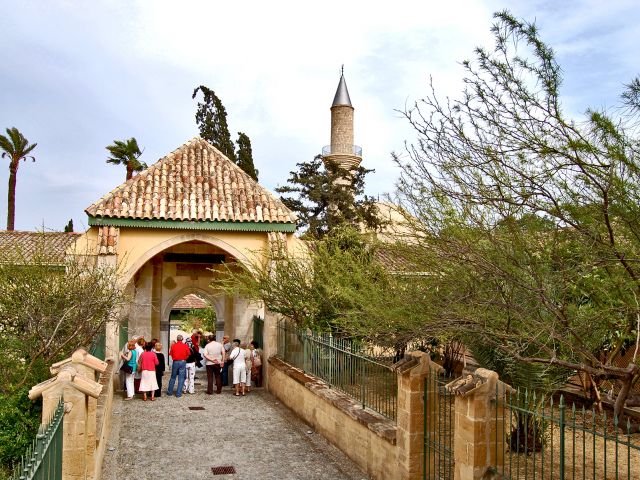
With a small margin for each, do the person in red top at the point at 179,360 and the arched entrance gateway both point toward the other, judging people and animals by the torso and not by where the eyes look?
yes

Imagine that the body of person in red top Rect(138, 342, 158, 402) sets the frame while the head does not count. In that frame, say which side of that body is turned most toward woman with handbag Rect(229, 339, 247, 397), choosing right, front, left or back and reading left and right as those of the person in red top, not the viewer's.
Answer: right

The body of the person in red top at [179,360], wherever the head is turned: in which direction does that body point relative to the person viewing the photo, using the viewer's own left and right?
facing away from the viewer

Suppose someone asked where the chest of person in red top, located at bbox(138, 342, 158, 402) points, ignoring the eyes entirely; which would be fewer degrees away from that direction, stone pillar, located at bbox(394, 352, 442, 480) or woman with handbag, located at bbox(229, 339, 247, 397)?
the woman with handbag

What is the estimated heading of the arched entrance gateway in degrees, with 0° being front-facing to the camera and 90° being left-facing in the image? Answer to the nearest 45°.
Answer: approximately 0°

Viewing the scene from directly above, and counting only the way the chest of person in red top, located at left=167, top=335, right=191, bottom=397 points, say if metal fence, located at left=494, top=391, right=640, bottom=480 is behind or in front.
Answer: behind

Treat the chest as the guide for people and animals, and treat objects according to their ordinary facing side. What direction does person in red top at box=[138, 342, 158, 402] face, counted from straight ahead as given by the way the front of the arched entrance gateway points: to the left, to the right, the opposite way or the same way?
the opposite way

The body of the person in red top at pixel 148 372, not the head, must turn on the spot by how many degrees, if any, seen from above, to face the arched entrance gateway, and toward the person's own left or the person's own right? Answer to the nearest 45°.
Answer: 0° — they already face it

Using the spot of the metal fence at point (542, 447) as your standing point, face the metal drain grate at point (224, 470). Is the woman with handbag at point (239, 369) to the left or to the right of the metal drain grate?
right

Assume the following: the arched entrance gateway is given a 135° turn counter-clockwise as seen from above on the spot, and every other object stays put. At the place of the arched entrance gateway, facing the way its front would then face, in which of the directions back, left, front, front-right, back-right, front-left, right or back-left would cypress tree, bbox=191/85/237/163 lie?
front-left
